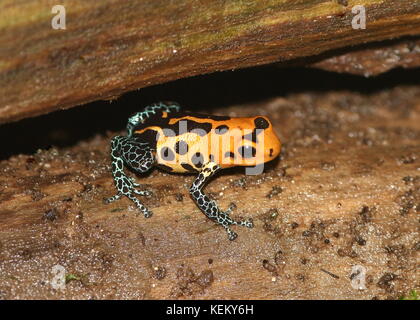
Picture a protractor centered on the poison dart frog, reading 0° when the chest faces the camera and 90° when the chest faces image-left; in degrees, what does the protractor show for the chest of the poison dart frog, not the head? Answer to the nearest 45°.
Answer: approximately 270°
